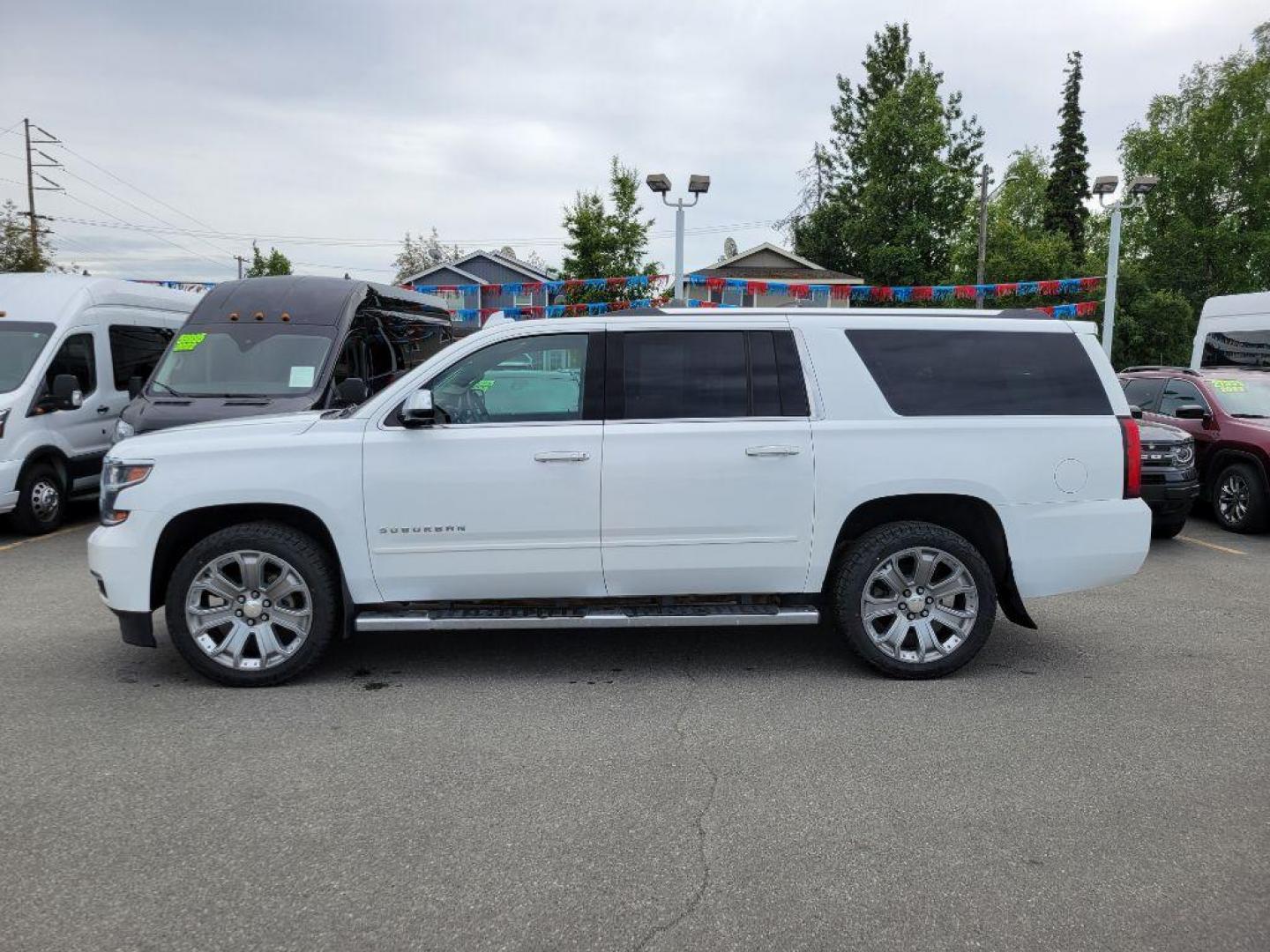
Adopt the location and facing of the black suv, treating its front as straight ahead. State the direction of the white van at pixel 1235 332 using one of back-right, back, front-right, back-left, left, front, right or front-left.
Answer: back-left

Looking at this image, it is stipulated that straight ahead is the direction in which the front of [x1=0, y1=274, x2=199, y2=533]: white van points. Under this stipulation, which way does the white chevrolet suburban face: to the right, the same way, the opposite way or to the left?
to the right

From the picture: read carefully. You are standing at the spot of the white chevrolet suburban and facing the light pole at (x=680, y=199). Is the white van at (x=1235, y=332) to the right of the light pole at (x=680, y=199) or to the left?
right

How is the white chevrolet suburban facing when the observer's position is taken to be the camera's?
facing to the left of the viewer

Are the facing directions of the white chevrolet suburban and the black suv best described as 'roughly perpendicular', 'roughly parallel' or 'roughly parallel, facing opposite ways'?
roughly perpendicular

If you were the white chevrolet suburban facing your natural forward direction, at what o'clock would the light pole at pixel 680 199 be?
The light pole is roughly at 3 o'clock from the white chevrolet suburban.

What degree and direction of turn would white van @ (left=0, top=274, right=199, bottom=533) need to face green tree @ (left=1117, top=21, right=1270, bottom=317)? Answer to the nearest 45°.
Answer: approximately 135° to its left

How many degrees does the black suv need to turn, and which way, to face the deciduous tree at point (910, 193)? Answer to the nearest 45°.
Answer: approximately 135° to its left

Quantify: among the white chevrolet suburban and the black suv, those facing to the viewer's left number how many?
1

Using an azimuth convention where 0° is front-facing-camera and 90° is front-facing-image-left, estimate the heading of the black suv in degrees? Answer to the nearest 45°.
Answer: approximately 315°

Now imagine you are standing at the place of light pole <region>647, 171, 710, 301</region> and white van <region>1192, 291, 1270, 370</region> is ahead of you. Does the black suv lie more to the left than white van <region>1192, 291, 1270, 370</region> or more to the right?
right

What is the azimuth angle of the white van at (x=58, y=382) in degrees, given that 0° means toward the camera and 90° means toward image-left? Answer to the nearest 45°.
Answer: approximately 45°

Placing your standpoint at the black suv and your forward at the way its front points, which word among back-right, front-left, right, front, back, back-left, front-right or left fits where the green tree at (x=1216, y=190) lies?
back-left

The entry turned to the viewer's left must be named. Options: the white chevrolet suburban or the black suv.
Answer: the white chevrolet suburban
